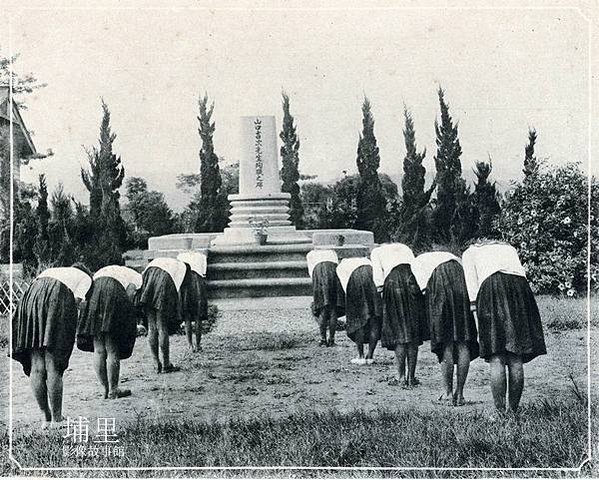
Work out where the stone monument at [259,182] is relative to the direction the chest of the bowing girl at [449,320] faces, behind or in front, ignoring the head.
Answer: in front

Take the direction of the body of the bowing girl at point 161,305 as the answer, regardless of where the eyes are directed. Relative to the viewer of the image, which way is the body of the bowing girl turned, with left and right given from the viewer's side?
facing away from the viewer and to the right of the viewer

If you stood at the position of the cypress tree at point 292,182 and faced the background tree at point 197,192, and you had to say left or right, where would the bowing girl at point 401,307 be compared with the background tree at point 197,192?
left

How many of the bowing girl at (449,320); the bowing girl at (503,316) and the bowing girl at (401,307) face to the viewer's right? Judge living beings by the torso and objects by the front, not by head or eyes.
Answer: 0

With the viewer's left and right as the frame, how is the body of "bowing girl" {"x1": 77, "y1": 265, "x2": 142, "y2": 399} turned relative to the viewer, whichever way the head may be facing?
facing away from the viewer and to the right of the viewer

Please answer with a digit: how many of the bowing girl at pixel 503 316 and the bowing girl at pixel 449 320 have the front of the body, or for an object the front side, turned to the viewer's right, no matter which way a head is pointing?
0

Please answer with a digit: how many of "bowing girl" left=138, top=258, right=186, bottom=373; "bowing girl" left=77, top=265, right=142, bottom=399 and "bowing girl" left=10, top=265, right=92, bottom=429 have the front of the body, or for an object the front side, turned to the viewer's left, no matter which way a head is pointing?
0

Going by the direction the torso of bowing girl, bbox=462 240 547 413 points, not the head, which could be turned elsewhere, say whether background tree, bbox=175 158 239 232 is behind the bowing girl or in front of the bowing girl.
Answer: in front

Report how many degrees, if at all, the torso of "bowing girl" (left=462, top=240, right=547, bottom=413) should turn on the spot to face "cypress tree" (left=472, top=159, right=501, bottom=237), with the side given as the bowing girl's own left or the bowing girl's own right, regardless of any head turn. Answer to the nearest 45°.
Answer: approximately 45° to the bowing girl's own right

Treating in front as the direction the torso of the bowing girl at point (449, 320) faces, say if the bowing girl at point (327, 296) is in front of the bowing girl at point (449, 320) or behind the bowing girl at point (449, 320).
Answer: in front

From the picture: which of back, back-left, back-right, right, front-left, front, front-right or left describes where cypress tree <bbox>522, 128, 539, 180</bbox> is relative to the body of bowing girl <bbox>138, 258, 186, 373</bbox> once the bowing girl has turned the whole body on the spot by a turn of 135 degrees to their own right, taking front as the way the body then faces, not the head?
left

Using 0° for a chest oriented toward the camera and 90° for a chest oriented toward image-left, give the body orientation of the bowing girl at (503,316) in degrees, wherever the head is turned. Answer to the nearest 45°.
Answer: approximately 135°

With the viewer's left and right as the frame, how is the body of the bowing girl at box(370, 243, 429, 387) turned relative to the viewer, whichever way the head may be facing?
facing away from the viewer and to the left of the viewer
